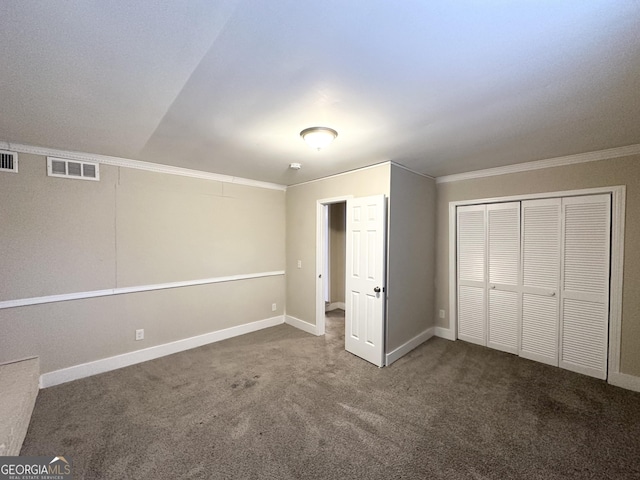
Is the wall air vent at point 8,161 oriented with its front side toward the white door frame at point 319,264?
no

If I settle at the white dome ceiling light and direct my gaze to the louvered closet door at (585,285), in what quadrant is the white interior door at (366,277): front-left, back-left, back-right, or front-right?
front-left

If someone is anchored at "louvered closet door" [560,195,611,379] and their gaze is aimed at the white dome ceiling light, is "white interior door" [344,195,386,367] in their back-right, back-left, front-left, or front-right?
front-right

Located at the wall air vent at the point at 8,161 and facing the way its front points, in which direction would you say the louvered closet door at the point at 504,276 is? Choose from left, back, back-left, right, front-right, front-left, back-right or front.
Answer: front-left

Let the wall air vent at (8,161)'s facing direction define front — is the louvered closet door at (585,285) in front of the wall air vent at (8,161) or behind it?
in front

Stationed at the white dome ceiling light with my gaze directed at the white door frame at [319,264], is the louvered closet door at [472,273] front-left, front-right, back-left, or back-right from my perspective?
front-right

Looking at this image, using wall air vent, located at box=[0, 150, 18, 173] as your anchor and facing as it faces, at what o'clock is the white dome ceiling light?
The white dome ceiling light is roughly at 11 o'clock from the wall air vent.

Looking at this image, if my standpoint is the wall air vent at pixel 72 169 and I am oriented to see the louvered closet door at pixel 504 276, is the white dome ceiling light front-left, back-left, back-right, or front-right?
front-right

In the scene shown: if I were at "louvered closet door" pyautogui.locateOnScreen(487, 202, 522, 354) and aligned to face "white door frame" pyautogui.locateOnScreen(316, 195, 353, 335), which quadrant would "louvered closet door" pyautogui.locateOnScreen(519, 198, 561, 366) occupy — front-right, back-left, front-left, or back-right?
back-left

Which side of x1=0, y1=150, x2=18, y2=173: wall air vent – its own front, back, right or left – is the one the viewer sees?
front

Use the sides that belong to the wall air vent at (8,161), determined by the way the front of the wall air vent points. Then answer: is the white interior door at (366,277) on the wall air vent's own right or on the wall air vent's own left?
on the wall air vent's own left
